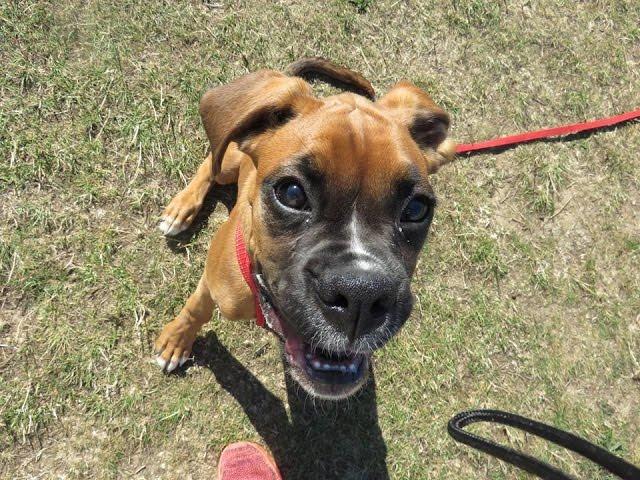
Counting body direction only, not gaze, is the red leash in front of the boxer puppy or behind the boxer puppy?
behind

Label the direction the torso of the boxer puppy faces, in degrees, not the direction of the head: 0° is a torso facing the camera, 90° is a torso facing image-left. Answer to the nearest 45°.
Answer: approximately 0°

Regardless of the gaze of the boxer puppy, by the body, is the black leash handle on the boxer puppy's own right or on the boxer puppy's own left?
on the boxer puppy's own left

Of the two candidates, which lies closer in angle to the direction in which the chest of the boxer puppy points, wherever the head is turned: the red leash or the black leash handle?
the black leash handle
